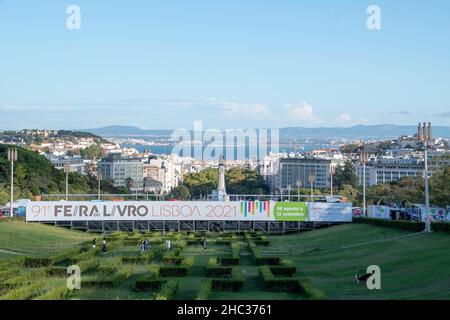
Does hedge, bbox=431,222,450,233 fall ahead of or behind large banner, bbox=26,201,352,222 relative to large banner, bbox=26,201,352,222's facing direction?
ahead

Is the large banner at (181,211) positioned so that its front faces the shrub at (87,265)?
yes

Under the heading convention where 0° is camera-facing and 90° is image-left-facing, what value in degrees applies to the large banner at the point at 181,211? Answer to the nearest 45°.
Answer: approximately 0°

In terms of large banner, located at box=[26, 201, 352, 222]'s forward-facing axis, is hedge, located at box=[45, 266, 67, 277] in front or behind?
in front

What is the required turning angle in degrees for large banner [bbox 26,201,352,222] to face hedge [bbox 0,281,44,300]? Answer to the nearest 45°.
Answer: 0° — it already faces it

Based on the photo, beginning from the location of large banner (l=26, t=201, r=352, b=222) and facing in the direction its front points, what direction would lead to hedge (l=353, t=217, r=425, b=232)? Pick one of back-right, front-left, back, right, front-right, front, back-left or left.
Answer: front-left

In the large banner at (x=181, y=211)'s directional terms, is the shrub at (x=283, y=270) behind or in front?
in front

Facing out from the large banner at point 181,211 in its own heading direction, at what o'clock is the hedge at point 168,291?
The hedge is roughly at 12 o'clock from the large banner.

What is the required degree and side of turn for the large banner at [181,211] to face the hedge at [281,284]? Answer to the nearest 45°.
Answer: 0° — it already faces it

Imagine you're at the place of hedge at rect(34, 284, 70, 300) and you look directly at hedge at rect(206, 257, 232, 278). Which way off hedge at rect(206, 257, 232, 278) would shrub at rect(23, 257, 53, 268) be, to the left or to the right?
left

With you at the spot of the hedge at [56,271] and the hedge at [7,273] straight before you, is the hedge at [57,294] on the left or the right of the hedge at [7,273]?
left

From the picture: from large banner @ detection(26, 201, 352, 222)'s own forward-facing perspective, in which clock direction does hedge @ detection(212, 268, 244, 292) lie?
The hedge is roughly at 12 o'clock from the large banner.
